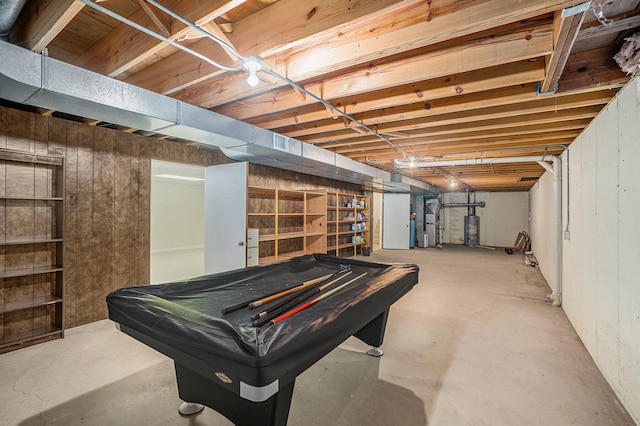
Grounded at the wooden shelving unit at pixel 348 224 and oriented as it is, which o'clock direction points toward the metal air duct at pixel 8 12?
The metal air duct is roughly at 2 o'clock from the wooden shelving unit.

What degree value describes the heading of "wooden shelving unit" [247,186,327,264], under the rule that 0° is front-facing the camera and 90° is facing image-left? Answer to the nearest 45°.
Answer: approximately 315°

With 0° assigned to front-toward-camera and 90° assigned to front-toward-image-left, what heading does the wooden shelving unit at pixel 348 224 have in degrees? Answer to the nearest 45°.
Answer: approximately 315°

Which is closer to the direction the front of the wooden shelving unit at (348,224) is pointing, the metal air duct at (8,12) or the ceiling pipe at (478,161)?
the ceiling pipe

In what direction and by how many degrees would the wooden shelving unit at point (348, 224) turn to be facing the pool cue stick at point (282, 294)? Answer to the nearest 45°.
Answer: approximately 45° to its right

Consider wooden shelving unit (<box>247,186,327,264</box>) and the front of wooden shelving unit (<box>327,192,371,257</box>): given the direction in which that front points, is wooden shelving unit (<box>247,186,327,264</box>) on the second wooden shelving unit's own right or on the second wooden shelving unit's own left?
on the second wooden shelving unit's own right
